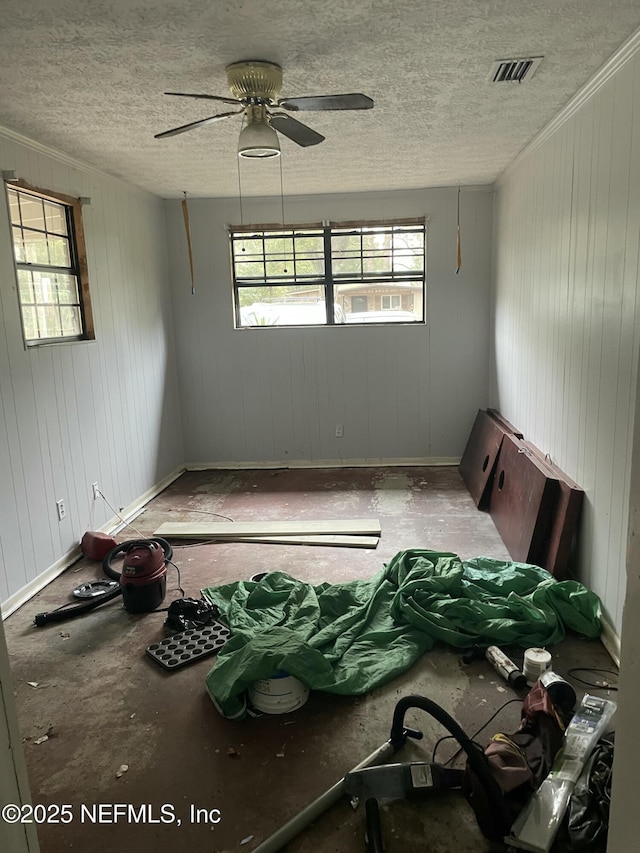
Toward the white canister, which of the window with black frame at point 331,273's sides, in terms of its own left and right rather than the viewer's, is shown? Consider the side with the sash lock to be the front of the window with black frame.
front

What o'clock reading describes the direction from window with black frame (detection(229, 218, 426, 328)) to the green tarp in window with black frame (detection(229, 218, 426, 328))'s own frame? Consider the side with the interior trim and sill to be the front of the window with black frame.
The green tarp is roughly at 12 o'clock from the window with black frame.

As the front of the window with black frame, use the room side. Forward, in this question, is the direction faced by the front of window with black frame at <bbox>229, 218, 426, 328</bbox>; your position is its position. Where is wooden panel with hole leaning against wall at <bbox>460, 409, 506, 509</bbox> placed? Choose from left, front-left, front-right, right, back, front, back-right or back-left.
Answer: front-left

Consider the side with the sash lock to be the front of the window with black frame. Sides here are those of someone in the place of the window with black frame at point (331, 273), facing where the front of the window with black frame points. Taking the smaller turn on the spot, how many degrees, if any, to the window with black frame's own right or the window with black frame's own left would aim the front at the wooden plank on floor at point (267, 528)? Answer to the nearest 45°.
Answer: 0° — it already faces it

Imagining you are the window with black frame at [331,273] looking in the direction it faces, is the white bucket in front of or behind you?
in front

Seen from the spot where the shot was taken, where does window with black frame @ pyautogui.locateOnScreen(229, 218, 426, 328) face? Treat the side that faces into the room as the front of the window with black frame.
facing the viewer

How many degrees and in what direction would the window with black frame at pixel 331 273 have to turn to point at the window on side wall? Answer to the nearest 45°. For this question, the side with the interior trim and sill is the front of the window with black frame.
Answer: approximately 45° to its right

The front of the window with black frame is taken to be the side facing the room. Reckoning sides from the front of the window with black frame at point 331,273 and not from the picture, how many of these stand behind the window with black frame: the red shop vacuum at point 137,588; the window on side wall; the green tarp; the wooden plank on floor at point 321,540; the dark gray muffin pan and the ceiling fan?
0

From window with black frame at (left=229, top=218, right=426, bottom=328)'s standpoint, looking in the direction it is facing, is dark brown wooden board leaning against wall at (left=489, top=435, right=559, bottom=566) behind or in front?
in front

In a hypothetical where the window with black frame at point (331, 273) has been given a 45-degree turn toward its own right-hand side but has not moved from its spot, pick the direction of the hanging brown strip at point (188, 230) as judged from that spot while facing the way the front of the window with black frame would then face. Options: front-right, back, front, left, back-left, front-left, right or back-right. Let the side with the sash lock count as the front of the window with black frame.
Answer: front-right

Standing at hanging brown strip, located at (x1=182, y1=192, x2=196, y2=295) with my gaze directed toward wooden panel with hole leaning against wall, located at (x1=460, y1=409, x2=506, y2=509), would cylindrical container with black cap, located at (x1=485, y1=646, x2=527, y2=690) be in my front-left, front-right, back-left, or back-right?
front-right

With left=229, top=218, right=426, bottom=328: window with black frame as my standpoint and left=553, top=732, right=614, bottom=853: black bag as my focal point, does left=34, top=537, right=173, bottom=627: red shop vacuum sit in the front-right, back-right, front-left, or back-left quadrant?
front-right

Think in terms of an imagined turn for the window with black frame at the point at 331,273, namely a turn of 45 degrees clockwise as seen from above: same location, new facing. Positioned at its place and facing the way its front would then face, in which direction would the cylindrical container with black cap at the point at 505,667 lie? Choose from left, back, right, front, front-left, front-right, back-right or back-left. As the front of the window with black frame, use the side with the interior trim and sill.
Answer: front-left

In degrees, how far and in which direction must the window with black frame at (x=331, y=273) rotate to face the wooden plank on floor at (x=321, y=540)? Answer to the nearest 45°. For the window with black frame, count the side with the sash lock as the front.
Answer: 0° — it already faces it

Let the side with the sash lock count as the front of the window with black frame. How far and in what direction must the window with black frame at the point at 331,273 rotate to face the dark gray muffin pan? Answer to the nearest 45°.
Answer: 0° — it already faces it

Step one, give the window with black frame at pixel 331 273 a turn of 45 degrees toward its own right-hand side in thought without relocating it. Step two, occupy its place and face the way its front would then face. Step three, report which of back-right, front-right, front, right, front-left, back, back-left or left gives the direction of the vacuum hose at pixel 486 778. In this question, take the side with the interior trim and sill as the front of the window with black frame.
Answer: front-left
